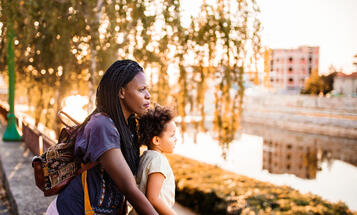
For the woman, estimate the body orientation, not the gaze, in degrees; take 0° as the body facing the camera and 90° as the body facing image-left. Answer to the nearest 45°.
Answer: approximately 270°

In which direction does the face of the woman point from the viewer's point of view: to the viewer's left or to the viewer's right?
to the viewer's right

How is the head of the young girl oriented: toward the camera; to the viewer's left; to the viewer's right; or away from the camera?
to the viewer's right

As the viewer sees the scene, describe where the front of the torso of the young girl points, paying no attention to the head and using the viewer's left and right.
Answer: facing to the right of the viewer

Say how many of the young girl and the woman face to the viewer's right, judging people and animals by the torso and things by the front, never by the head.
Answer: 2
